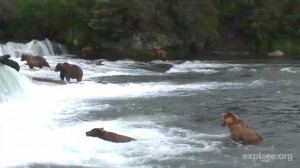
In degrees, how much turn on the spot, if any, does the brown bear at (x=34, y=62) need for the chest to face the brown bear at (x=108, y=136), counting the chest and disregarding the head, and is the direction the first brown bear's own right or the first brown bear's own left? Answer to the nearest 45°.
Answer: approximately 90° to the first brown bear's own left

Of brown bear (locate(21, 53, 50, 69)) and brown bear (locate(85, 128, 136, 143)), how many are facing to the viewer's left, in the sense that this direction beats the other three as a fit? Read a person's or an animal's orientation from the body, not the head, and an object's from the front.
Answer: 2

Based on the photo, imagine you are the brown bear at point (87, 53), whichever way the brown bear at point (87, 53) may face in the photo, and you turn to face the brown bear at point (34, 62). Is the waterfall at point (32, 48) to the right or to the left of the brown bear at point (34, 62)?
right

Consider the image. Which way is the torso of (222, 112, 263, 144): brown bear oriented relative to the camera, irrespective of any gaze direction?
to the viewer's left

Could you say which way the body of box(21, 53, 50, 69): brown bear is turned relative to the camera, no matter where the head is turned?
to the viewer's left

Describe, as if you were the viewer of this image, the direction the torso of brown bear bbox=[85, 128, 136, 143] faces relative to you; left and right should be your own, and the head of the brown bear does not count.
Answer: facing to the left of the viewer

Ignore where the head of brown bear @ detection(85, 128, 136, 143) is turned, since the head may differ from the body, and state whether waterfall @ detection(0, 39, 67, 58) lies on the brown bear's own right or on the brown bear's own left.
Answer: on the brown bear's own right

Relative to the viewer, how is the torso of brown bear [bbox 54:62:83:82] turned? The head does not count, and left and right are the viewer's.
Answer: facing to the left of the viewer

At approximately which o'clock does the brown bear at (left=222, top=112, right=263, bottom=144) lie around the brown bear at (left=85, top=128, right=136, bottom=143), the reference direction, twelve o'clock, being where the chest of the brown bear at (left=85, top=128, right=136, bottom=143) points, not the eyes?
the brown bear at (left=222, top=112, right=263, bottom=144) is roughly at 6 o'clock from the brown bear at (left=85, top=128, right=136, bottom=143).
